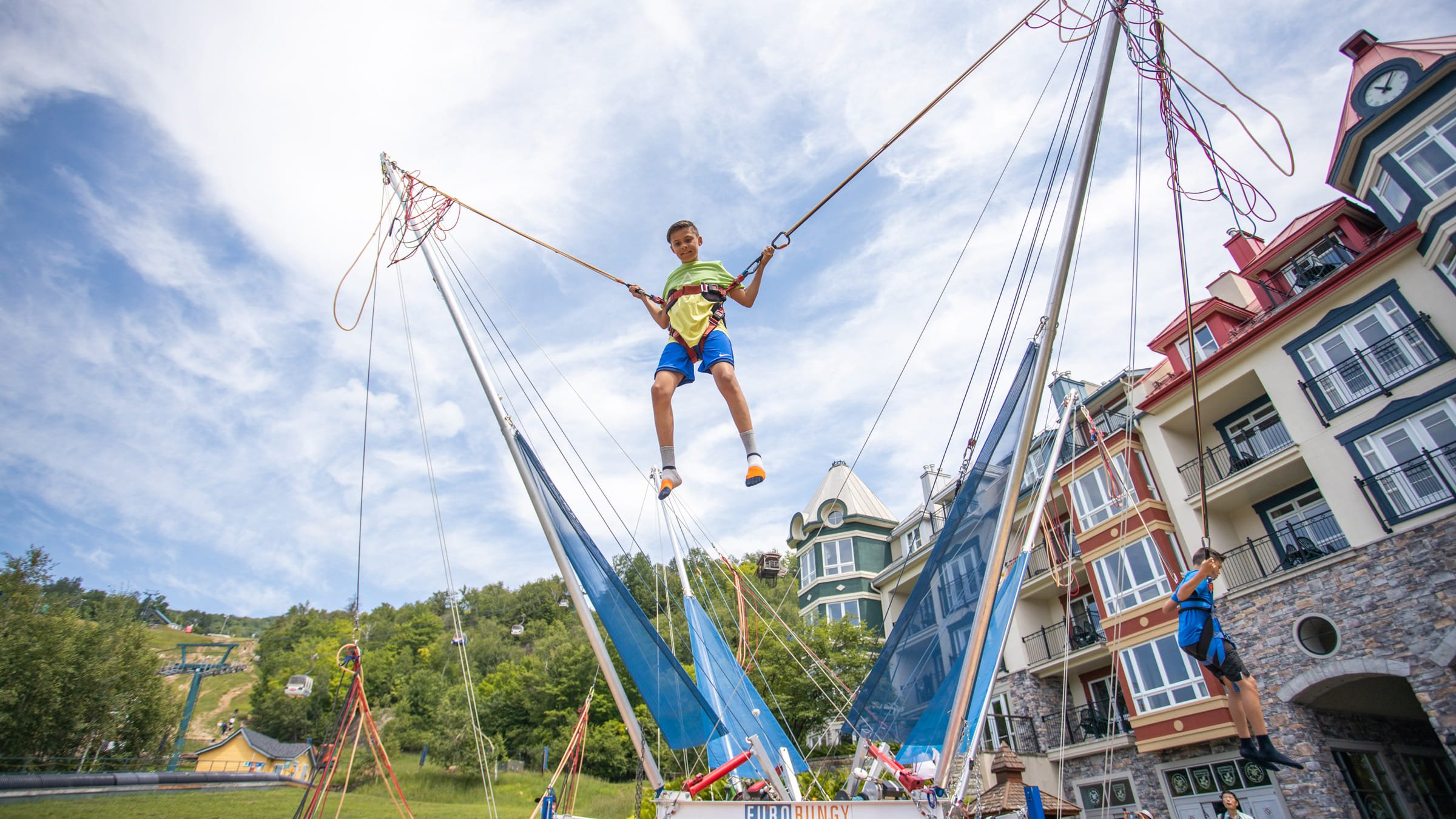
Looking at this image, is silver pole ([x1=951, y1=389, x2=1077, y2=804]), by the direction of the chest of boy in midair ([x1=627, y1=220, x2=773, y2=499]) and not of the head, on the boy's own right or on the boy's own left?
on the boy's own left

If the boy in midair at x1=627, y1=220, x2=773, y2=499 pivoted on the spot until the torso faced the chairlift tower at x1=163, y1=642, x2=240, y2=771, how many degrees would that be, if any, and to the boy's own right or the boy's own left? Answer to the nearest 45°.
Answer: approximately 135° to the boy's own right

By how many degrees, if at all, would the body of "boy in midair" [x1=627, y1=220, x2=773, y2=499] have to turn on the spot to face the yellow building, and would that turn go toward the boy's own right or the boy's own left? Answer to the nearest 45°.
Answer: approximately 135° to the boy's own right

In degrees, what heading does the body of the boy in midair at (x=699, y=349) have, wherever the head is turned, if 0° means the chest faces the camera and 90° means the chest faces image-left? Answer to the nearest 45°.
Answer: approximately 0°

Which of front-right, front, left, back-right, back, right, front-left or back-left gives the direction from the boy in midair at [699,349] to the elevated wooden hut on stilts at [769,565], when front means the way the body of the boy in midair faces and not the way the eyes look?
back

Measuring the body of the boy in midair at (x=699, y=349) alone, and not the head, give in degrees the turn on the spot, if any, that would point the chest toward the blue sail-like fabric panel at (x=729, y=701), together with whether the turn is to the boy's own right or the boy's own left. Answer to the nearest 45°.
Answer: approximately 180°

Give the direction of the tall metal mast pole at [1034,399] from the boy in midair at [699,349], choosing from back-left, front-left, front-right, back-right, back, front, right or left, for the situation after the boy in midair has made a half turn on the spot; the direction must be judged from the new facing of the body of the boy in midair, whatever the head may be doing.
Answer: right
